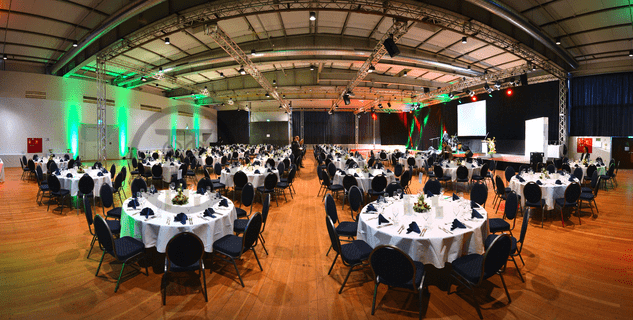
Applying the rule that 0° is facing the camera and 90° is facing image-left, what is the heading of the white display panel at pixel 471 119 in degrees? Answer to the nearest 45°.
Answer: approximately 45°

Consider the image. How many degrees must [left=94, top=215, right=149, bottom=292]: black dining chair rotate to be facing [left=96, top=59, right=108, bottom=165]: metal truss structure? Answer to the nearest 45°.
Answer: approximately 45° to its left

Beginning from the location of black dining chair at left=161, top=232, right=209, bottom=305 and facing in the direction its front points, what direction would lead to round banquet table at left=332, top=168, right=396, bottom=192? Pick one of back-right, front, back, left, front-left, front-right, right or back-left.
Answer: front-right

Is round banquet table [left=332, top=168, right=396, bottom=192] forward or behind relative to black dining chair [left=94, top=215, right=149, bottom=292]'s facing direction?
forward

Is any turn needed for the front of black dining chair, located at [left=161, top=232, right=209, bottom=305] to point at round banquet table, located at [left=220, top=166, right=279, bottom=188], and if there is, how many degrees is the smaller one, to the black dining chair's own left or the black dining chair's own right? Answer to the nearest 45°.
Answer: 0° — it already faces it

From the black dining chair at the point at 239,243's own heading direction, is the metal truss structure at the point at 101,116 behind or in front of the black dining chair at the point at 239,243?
in front

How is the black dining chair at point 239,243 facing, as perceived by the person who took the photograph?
facing away from the viewer and to the left of the viewer

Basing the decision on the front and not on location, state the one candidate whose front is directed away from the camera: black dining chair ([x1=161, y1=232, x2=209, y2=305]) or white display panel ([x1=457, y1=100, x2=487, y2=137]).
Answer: the black dining chair

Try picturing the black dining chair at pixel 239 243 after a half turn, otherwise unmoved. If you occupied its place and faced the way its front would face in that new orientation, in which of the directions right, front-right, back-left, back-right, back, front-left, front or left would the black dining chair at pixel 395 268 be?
front

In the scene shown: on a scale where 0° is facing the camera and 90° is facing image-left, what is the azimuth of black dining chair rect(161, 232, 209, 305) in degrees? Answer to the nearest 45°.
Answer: approximately 180°
